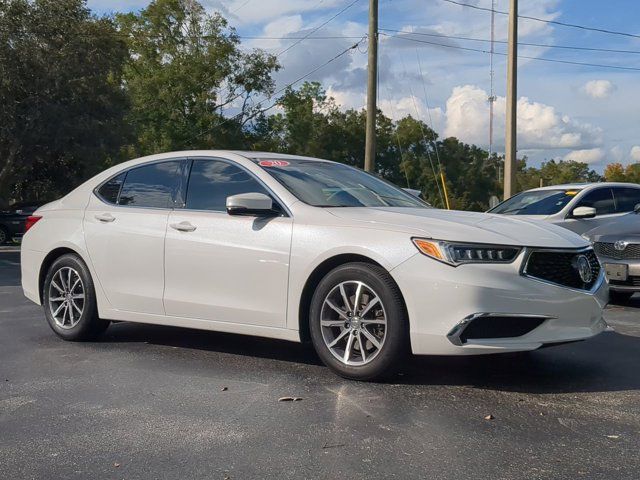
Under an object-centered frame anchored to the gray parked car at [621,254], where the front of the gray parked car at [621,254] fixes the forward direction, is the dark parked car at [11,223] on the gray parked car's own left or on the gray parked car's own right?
on the gray parked car's own right

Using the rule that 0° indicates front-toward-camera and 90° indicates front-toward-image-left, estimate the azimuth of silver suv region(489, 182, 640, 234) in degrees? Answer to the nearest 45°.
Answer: approximately 45°

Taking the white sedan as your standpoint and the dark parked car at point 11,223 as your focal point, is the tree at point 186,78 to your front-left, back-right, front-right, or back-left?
front-right

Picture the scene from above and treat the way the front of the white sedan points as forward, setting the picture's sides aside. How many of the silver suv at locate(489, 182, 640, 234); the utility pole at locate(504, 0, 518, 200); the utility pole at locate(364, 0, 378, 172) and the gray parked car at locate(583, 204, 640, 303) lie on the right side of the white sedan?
0

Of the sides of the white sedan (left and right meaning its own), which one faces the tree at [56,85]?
back

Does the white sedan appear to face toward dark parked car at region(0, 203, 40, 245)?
no

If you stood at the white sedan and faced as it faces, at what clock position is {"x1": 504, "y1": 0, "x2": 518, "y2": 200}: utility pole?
The utility pole is roughly at 8 o'clock from the white sedan.

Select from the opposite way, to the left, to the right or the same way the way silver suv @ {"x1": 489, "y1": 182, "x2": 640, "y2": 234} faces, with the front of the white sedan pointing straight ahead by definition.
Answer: to the right

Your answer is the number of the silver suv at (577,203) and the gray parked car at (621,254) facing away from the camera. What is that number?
0

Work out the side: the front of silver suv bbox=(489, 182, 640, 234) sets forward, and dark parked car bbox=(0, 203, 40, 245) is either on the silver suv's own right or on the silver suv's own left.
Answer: on the silver suv's own right

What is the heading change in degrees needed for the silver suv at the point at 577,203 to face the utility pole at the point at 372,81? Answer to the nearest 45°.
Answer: approximately 90° to its right

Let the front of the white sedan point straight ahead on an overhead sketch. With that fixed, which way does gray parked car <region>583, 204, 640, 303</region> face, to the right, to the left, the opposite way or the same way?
to the right

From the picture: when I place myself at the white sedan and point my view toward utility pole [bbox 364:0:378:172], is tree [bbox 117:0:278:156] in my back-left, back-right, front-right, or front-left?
front-left

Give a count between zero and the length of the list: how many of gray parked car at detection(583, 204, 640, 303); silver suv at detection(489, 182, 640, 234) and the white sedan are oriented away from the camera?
0

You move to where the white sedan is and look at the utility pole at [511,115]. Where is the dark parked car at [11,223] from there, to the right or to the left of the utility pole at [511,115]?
left

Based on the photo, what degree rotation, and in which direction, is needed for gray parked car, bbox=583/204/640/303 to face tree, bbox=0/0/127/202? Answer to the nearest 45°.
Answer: approximately 90° to its right

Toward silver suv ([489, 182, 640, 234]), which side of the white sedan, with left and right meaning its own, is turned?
left

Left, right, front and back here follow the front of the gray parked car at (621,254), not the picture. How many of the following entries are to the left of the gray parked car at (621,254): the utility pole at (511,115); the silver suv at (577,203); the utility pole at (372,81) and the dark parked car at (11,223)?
0

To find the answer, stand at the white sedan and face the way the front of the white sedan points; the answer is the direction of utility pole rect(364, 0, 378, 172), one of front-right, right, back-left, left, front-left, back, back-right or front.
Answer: back-left

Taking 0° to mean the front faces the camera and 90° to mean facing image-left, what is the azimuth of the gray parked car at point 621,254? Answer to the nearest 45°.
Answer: approximately 45°

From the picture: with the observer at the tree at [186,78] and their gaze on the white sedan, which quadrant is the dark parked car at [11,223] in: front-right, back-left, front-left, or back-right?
front-right

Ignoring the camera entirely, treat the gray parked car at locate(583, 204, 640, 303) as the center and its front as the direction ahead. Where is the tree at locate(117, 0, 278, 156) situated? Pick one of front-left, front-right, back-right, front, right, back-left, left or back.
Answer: right
